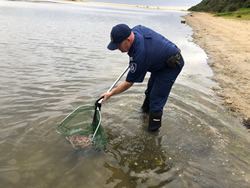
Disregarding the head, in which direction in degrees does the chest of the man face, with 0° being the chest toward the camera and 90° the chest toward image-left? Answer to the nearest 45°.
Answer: approximately 90°
